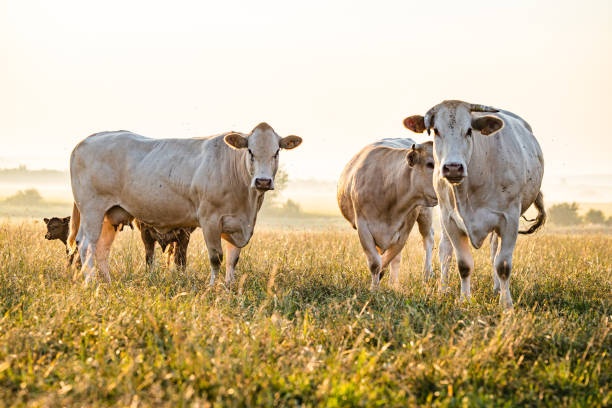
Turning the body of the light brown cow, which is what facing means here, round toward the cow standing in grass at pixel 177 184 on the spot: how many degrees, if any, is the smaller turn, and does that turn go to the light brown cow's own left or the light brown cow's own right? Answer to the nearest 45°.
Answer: approximately 135° to the light brown cow's own right

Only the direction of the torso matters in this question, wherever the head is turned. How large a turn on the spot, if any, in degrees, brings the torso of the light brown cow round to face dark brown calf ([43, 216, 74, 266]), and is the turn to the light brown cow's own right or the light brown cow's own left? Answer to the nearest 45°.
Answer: approximately 135° to the light brown cow's own right

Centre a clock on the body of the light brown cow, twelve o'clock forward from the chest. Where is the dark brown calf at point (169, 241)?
The dark brown calf is roughly at 5 o'clock from the light brown cow.

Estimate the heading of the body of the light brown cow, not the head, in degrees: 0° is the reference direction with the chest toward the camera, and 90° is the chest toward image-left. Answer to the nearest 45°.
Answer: approximately 315°

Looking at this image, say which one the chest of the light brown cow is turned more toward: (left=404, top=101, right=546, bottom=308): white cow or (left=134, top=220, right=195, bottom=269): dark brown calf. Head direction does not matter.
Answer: the white cow

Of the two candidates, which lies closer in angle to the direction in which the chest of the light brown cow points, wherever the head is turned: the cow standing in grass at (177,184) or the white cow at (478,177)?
the white cow
